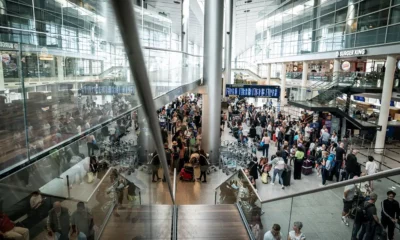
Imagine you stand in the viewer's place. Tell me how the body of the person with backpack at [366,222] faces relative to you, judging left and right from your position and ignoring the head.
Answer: facing away from the viewer and to the right of the viewer

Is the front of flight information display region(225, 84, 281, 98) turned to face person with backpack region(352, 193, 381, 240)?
yes

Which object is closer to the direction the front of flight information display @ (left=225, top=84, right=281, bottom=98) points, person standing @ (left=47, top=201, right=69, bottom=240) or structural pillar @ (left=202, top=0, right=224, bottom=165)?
the person standing

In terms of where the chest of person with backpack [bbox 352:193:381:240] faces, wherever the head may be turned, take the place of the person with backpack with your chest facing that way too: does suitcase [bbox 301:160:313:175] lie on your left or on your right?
on your left

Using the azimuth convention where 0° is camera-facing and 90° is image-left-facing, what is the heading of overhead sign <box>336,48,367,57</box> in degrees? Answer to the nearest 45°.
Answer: approximately 45°

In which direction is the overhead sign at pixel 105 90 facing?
toward the camera

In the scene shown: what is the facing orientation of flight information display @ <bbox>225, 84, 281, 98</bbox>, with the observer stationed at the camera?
facing the viewer

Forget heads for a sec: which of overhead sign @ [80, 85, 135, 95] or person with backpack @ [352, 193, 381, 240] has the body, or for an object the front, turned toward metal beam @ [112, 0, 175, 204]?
the overhead sign

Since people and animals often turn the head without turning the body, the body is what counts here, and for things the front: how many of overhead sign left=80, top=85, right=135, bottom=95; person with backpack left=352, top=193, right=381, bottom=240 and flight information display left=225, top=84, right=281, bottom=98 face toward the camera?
2

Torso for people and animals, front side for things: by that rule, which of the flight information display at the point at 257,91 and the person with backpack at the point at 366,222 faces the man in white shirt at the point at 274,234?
the flight information display
